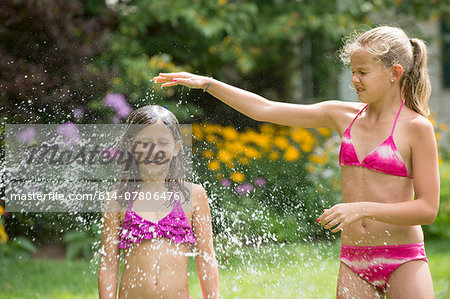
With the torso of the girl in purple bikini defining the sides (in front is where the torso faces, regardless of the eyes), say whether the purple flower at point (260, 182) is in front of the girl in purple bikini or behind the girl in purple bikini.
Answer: behind

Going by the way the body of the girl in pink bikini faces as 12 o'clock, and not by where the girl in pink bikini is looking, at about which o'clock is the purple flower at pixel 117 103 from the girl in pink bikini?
The purple flower is roughly at 3 o'clock from the girl in pink bikini.

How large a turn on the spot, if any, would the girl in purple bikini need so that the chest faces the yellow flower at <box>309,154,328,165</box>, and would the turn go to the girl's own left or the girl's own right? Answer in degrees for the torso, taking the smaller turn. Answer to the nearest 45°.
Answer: approximately 135° to the girl's own left

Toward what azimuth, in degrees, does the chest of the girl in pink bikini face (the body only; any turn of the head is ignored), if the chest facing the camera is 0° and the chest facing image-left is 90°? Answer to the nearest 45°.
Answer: approximately 45°

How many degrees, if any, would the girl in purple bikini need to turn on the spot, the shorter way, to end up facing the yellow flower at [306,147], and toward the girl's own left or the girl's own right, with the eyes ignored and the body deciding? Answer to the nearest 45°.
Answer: approximately 180°

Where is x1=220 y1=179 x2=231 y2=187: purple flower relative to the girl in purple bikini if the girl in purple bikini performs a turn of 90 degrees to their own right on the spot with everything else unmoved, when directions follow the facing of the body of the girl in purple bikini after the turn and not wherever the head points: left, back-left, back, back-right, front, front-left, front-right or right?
right

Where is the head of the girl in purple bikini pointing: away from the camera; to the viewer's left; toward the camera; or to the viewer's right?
toward the camera

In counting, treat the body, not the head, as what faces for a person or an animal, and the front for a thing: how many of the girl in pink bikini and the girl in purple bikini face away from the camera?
0

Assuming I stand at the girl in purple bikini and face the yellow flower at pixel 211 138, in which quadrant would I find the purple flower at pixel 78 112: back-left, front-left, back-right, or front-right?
front-left

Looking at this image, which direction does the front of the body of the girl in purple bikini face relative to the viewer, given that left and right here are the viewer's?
facing the viewer

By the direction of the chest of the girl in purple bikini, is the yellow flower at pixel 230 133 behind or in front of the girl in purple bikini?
behind

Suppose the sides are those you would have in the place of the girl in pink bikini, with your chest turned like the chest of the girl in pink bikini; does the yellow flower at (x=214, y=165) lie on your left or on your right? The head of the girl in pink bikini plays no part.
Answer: on your right

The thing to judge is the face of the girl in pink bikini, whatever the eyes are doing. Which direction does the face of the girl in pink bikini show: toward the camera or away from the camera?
toward the camera

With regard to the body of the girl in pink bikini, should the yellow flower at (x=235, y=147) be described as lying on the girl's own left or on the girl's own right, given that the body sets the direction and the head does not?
on the girl's own right

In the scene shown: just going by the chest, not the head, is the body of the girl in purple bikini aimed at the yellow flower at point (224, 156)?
no

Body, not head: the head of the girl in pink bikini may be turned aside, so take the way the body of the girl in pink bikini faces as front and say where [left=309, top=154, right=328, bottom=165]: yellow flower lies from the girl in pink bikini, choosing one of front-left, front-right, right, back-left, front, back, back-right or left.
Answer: back-right

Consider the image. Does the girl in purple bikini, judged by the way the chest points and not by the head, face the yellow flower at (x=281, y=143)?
no

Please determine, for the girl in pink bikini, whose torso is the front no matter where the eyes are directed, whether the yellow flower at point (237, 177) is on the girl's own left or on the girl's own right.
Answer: on the girl's own right
